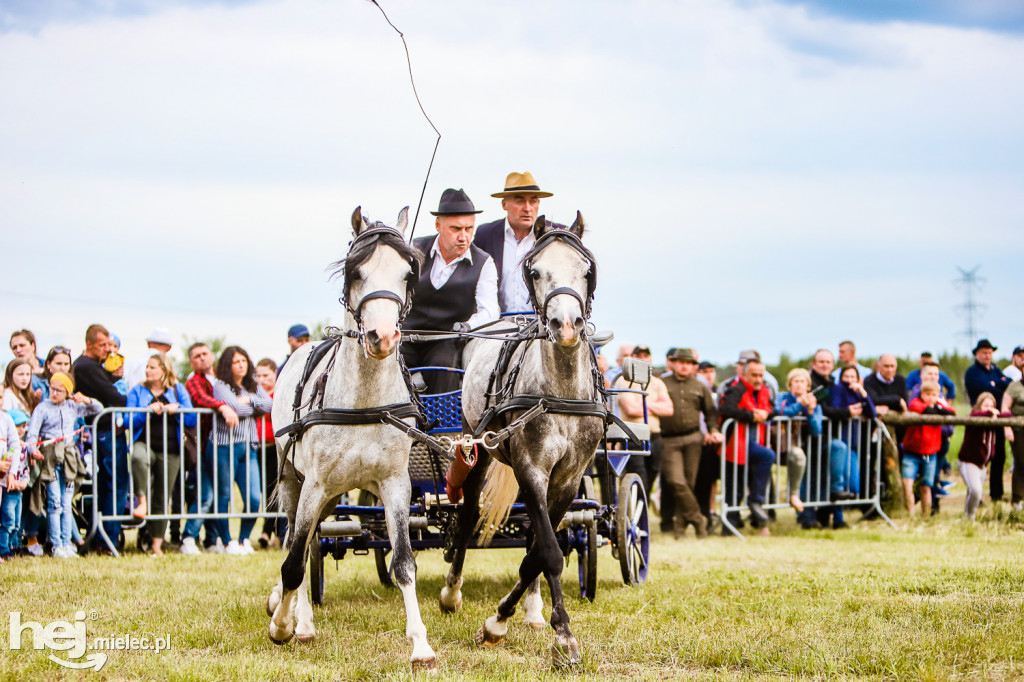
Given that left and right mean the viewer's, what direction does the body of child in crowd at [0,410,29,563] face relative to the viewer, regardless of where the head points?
facing the viewer and to the right of the viewer

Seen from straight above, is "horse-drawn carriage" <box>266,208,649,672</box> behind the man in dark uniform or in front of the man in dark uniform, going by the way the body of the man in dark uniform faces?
in front

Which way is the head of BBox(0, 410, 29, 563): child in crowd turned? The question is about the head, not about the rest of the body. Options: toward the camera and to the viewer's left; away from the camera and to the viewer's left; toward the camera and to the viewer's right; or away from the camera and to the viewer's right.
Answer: toward the camera and to the viewer's right

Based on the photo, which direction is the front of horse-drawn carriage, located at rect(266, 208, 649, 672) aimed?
toward the camera

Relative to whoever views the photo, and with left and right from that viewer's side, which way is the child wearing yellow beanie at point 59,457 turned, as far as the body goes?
facing the viewer

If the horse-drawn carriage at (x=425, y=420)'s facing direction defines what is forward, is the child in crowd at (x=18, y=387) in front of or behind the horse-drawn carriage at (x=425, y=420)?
behind

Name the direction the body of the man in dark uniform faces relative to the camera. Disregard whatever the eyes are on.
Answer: toward the camera

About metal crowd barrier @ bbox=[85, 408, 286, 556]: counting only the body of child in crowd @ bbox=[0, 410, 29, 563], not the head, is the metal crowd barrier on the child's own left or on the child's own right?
on the child's own left
